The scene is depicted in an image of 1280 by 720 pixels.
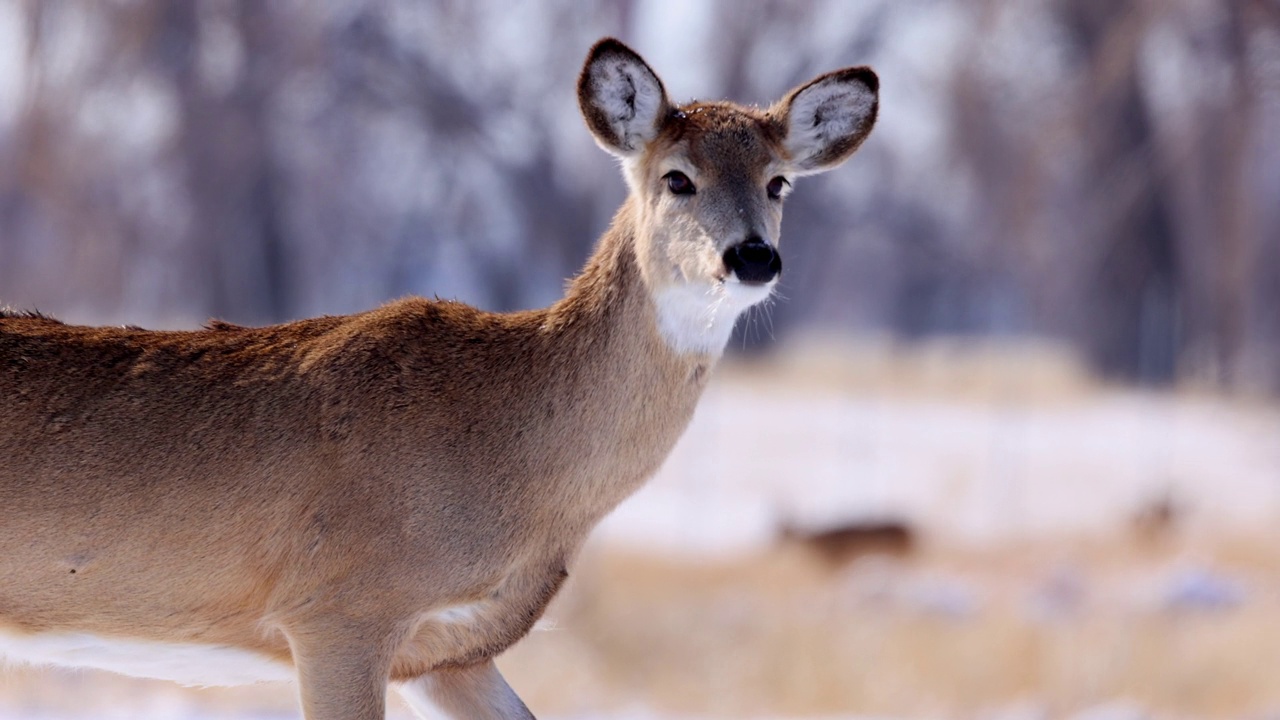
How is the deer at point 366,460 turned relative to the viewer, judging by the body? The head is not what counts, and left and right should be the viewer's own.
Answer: facing to the right of the viewer
